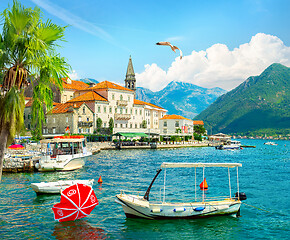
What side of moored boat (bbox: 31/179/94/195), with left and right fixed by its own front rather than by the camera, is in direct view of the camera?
left

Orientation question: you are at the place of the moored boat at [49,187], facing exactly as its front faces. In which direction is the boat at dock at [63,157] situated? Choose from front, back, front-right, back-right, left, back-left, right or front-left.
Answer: right

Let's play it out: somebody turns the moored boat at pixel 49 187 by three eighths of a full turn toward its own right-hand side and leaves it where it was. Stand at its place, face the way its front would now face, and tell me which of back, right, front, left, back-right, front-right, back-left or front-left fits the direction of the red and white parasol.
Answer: back-right
